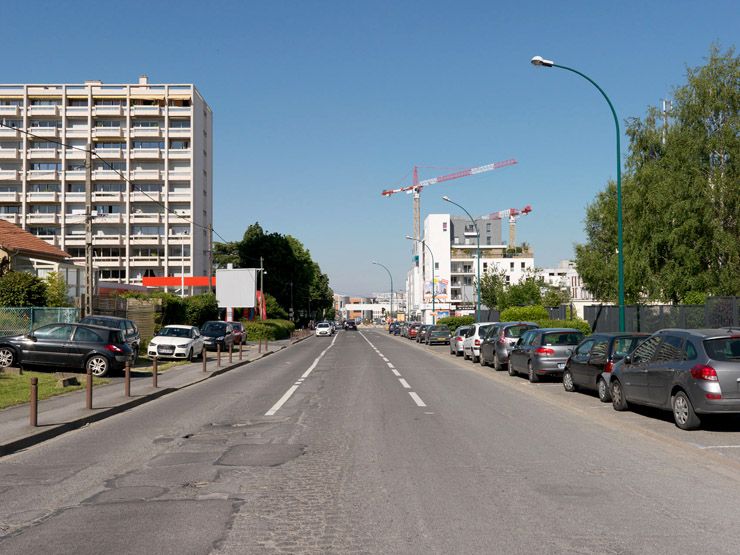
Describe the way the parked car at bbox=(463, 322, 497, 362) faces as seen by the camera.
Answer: facing away from the viewer and to the left of the viewer

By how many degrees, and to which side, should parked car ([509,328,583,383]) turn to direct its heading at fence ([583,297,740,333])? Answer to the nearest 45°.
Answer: approximately 90° to its right

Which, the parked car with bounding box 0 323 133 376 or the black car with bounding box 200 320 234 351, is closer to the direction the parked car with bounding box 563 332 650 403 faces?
the black car

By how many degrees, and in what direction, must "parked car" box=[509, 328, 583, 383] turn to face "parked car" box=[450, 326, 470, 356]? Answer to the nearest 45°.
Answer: approximately 45° to its right

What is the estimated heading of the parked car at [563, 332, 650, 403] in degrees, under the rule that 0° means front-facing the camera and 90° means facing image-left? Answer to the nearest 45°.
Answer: approximately 135°
